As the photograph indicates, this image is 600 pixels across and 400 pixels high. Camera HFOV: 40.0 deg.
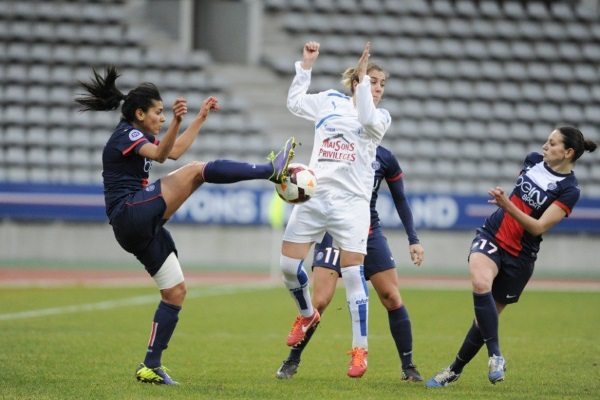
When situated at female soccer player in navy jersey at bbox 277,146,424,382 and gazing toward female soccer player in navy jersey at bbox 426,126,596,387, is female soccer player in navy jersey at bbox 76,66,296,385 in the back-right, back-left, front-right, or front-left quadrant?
back-right

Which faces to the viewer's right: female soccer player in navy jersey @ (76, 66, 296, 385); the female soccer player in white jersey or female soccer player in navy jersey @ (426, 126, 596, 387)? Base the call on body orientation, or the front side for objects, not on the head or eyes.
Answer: female soccer player in navy jersey @ (76, 66, 296, 385)

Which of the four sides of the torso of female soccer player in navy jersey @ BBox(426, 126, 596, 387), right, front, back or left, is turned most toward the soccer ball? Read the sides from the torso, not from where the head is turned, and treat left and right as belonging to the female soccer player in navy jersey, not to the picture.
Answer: front

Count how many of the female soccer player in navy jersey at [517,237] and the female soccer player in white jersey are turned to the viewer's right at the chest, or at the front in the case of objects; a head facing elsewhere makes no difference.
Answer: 0

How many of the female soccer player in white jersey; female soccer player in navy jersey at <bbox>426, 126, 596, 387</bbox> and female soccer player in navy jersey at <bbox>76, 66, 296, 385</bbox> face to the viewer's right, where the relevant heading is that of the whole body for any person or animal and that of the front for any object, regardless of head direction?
1

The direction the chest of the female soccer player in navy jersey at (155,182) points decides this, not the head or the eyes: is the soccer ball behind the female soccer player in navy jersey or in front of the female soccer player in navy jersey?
in front

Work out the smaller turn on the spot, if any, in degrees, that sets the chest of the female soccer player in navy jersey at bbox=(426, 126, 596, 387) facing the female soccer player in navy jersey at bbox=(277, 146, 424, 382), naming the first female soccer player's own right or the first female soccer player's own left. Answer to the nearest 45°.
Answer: approximately 45° to the first female soccer player's own right

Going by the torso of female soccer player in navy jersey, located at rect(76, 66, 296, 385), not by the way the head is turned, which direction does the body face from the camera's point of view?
to the viewer's right

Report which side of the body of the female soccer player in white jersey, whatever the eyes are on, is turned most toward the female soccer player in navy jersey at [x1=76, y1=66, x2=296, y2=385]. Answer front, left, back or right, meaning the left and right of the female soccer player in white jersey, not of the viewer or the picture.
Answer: right

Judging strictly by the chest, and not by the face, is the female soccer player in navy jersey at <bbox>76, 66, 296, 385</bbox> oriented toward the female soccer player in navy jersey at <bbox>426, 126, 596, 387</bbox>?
yes

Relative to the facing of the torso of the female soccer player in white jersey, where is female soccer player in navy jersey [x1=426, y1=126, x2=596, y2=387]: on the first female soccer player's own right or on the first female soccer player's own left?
on the first female soccer player's own left

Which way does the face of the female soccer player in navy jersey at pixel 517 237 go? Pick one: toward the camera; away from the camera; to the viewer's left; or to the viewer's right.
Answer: to the viewer's left
